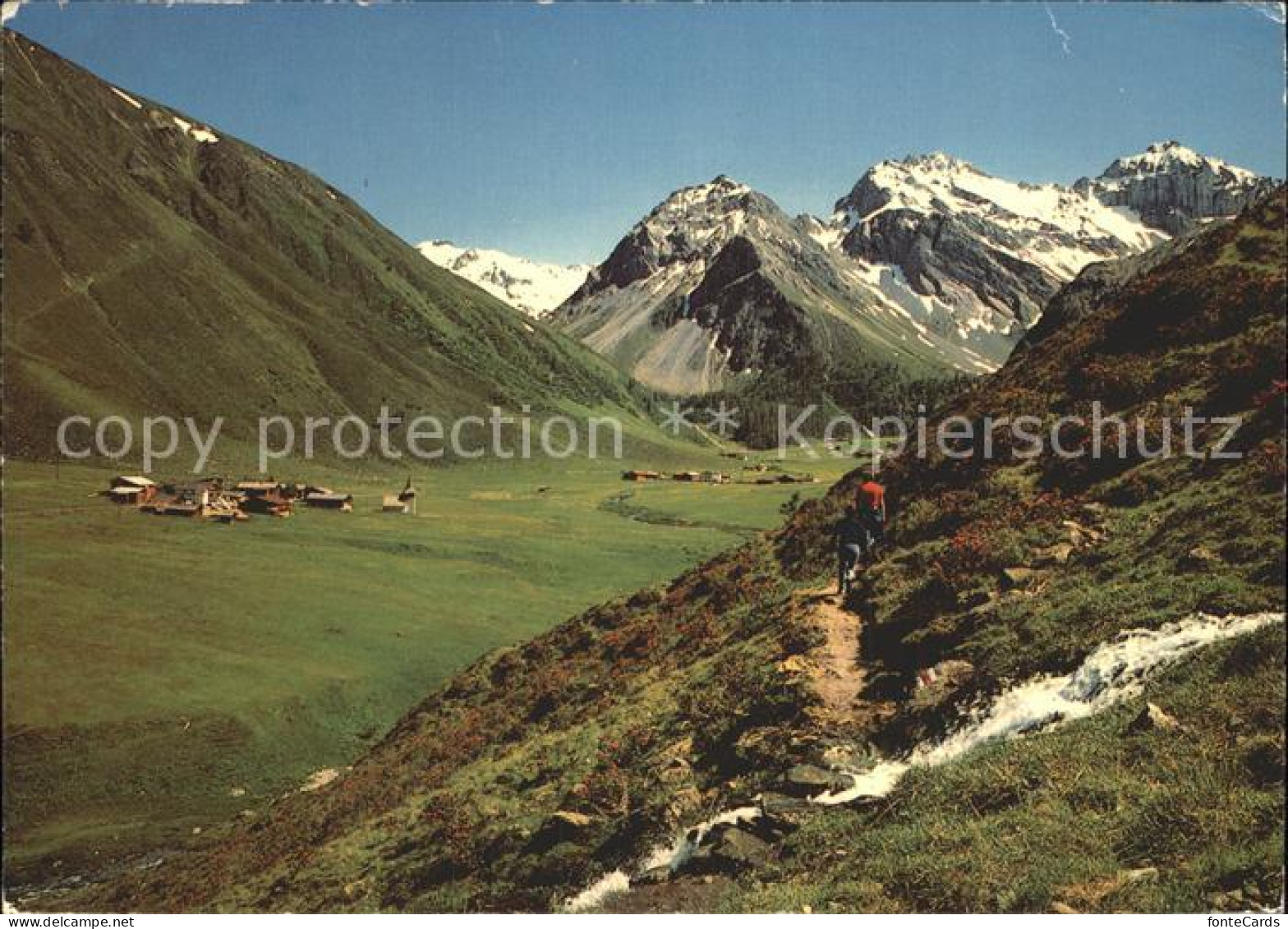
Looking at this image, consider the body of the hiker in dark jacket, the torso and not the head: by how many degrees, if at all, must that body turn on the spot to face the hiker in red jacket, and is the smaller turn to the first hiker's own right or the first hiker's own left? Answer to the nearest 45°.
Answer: approximately 45° to the first hiker's own right

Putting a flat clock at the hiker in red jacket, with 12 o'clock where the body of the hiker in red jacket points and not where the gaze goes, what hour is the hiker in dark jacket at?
The hiker in dark jacket is roughly at 7 o'clock from the hiker in red jacket.

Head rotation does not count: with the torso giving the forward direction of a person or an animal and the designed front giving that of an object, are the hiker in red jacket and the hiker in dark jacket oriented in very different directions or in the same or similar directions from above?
same or similar directions

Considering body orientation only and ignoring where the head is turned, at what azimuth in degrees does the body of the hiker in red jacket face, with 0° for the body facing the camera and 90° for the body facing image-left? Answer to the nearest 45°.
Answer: approximately 180°

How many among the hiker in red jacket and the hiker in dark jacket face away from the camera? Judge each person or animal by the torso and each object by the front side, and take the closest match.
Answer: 2

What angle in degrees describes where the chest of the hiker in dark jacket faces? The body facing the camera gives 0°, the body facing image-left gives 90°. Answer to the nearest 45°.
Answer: approximately 180°
